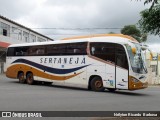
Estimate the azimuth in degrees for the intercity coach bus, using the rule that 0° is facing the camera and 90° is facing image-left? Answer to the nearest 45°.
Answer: approximately 315°
